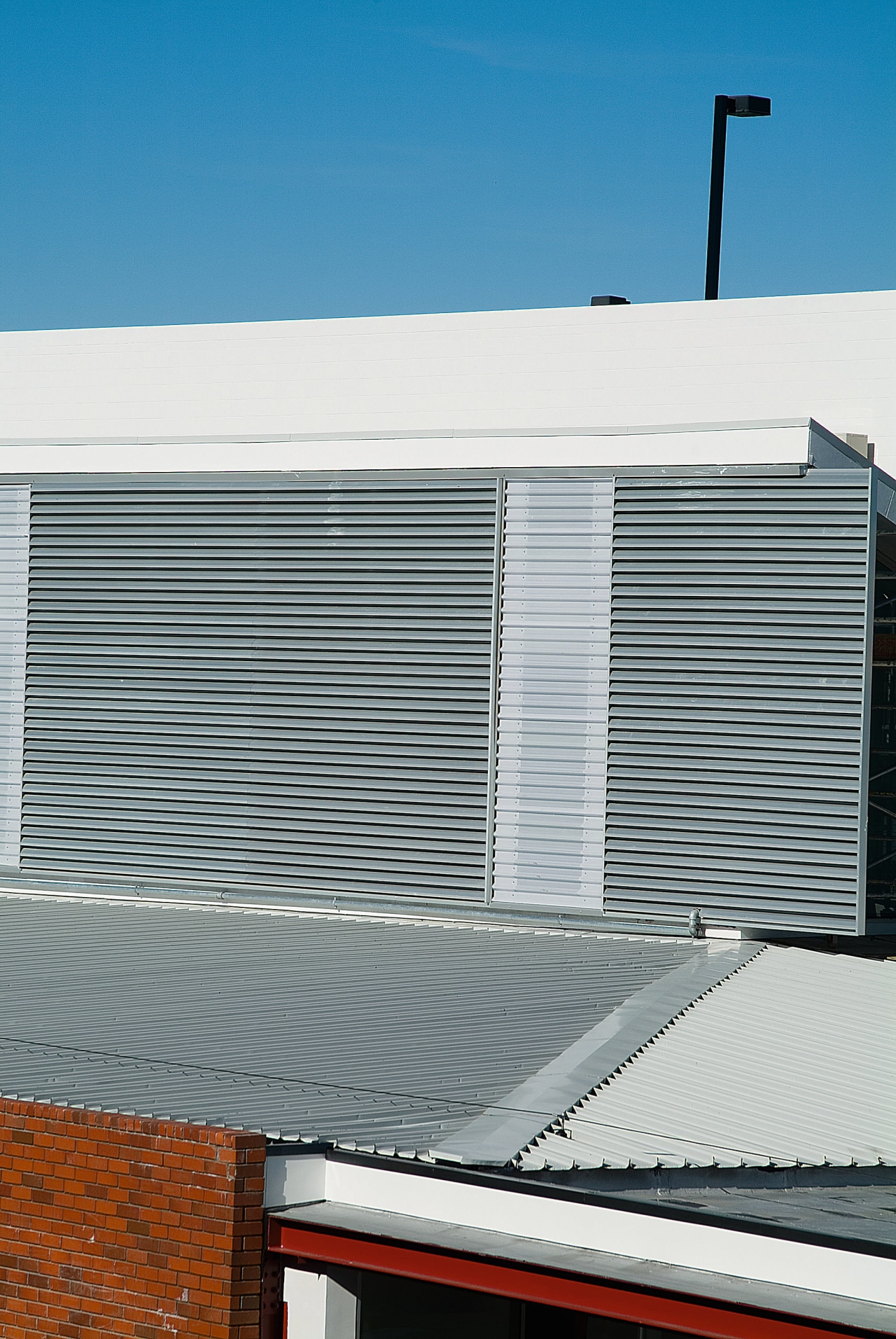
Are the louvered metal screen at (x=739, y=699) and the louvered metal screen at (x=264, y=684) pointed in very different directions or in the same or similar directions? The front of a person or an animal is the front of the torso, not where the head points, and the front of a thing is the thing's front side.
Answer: same or similar directions

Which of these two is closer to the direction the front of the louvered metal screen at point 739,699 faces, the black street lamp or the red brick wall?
the red brick wall

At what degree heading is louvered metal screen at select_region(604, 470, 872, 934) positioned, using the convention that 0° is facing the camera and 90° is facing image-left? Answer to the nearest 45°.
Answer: approximately 0°

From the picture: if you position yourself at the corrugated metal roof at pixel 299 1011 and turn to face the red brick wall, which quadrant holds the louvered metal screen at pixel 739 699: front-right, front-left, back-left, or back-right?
back-left

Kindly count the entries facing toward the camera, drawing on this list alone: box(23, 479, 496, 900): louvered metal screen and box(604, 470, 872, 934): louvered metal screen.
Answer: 2

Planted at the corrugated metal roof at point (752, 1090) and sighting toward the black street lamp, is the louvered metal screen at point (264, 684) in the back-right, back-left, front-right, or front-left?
front-left

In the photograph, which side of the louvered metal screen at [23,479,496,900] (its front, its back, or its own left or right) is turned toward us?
front

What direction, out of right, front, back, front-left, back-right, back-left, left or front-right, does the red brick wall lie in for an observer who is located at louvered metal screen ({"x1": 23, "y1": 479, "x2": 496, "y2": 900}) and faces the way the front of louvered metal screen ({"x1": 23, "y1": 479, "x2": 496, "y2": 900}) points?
front

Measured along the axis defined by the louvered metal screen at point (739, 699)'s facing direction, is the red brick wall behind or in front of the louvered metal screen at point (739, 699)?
in front

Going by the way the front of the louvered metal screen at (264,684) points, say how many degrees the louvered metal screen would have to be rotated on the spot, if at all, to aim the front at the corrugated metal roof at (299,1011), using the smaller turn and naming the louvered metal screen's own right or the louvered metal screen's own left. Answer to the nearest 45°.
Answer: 0° — it already faces it

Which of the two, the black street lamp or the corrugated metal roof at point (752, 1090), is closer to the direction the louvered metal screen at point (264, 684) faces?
the corrugated metal roof

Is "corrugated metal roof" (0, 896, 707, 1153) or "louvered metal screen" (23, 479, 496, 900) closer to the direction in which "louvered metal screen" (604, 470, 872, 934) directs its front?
the corrugated metal roof

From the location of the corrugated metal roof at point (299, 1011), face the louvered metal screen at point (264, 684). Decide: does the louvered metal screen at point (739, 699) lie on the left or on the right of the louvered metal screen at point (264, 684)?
right

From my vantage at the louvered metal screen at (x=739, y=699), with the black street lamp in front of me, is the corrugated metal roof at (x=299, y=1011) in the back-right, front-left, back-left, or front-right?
back-left
